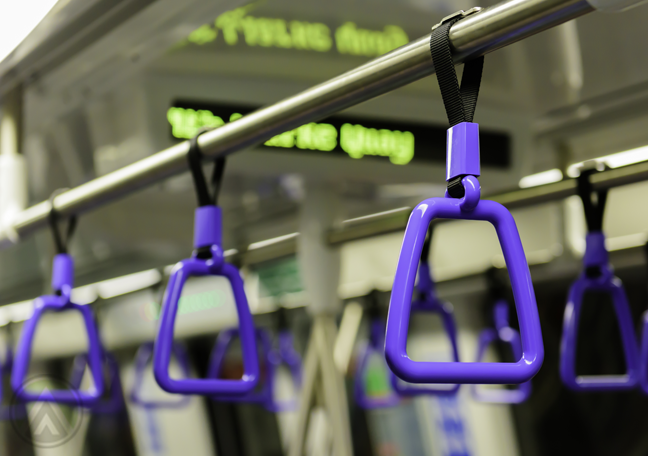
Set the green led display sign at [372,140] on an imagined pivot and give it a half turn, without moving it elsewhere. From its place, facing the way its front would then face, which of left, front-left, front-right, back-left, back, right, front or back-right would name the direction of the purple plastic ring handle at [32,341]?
back-left

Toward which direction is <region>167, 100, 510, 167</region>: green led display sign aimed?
toward the camera

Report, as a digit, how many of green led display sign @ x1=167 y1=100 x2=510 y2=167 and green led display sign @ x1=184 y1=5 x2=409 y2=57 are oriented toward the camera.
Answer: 2

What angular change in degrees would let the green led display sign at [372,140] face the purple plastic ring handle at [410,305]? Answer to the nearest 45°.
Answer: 0° — it already faces it

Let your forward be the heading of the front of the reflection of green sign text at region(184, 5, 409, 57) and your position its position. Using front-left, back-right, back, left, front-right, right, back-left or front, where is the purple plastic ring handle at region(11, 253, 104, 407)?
front-right

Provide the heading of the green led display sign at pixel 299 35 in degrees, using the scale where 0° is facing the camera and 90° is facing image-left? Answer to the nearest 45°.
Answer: approximately 0°

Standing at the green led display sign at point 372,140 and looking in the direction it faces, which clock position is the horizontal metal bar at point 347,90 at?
The horizontal metal bar is roughly at 12 o'clock from the green led display sign.

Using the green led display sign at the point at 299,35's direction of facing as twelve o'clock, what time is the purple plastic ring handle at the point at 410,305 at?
The purple plastic ring handle is roughly at 12 o'clock from the green led display sign.

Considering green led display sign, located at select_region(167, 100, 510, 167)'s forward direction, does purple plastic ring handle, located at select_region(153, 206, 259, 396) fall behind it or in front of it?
in front
